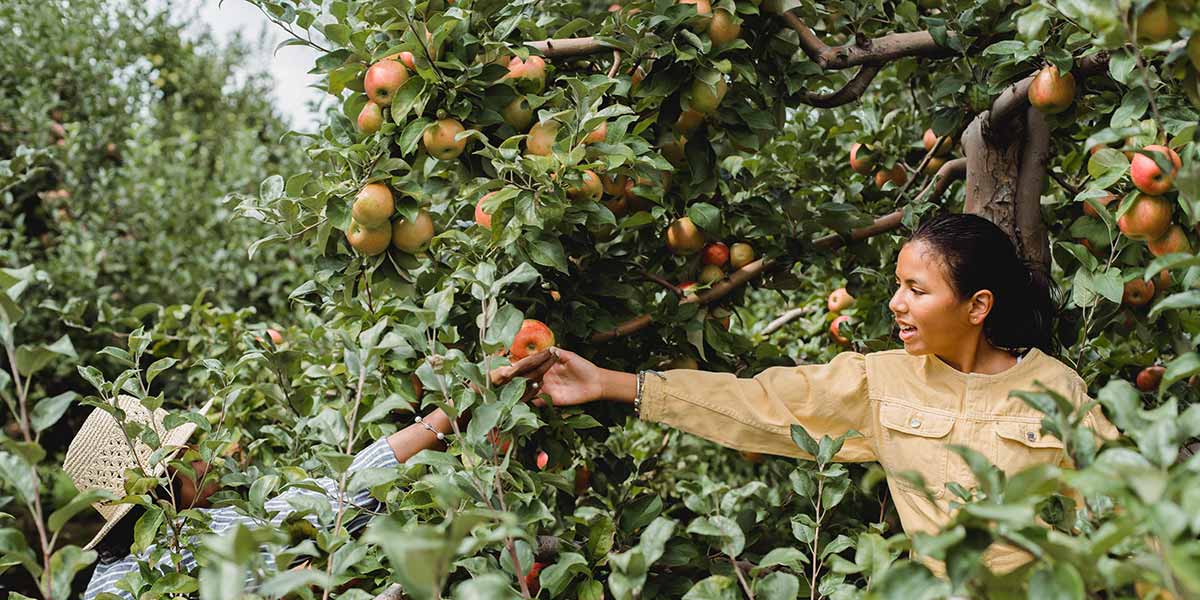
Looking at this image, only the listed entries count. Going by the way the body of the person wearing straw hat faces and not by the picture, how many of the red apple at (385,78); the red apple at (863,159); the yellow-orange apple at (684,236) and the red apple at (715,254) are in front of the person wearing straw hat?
4

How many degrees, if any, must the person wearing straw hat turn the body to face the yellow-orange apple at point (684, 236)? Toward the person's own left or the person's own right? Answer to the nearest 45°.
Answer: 0° — they already face it

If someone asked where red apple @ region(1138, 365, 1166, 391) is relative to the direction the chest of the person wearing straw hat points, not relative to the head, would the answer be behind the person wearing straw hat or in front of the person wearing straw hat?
in front

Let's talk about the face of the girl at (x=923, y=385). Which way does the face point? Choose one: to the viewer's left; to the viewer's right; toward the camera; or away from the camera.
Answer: to the viewer's left

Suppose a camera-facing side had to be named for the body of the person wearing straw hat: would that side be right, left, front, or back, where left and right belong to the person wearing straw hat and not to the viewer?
right

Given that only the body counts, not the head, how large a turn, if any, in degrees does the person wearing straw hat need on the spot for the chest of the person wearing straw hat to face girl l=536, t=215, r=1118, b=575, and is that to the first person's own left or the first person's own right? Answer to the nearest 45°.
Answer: approximately 45° to the first person's own right

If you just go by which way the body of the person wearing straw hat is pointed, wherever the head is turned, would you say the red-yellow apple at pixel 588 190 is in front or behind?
in front
